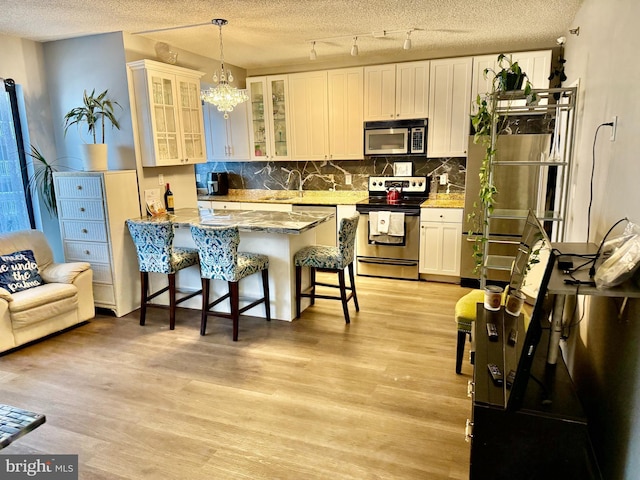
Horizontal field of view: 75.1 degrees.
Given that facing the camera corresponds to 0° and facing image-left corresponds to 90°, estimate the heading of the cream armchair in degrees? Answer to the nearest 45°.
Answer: approximately 315°

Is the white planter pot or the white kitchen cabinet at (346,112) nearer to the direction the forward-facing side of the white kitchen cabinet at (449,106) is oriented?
the white planter pot

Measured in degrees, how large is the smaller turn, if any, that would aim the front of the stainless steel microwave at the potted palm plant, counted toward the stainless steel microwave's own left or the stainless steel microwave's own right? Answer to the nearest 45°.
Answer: approximately 45° to the stainless steel microwave's own right

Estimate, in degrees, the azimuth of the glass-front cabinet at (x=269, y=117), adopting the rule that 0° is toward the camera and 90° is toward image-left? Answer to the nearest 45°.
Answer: approximately 0°

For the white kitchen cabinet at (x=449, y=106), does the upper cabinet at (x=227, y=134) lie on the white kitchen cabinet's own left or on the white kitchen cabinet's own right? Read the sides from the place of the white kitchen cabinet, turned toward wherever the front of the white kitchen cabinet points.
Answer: on the white kitchen cabinet's own right

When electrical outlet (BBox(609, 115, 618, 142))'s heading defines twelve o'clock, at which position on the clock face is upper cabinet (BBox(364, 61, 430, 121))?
The upper cabinet is roughly at 3 o'clock from the electrical outlet.

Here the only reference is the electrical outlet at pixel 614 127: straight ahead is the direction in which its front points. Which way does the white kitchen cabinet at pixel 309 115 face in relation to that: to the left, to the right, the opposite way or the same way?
to the left
